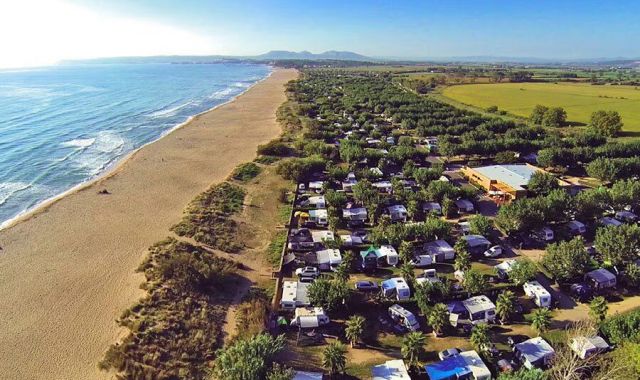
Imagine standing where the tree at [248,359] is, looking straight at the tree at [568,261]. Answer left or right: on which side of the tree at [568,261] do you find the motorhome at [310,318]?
left
